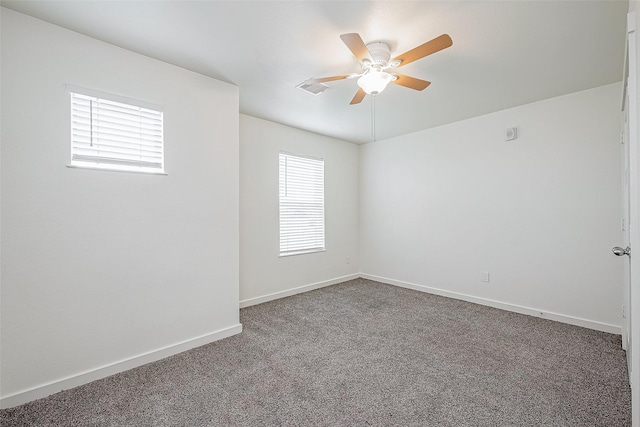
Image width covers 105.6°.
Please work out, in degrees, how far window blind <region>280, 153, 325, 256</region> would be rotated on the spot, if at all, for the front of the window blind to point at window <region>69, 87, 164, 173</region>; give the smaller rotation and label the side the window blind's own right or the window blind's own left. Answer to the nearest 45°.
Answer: approximately 90° to the window blind's own right

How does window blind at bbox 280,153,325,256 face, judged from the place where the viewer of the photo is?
facing the viewer and to the right of the viewer

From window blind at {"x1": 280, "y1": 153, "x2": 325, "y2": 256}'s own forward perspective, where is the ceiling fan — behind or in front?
in front

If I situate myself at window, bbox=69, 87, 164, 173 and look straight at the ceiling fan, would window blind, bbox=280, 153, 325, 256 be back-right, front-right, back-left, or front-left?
front-left

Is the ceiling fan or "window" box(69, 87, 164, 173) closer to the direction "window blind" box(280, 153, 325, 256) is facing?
the ceiling fan
